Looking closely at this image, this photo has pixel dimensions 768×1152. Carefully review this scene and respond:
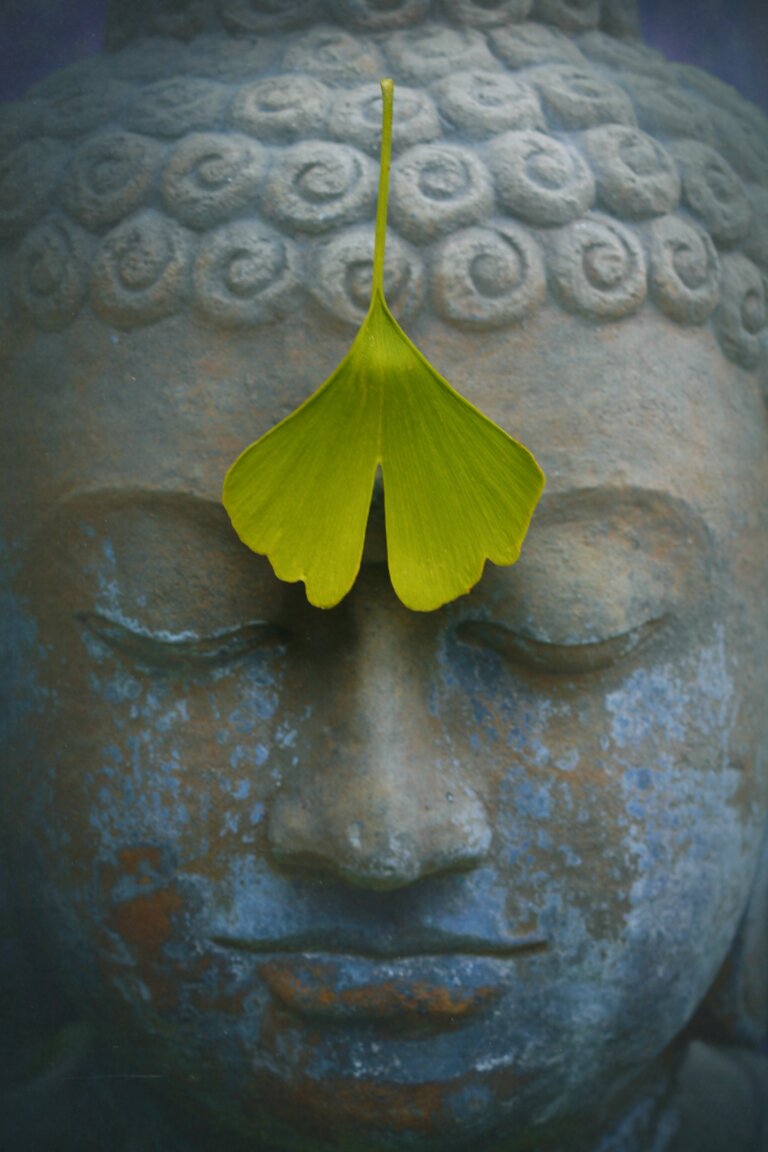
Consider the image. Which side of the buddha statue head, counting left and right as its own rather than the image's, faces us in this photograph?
front
